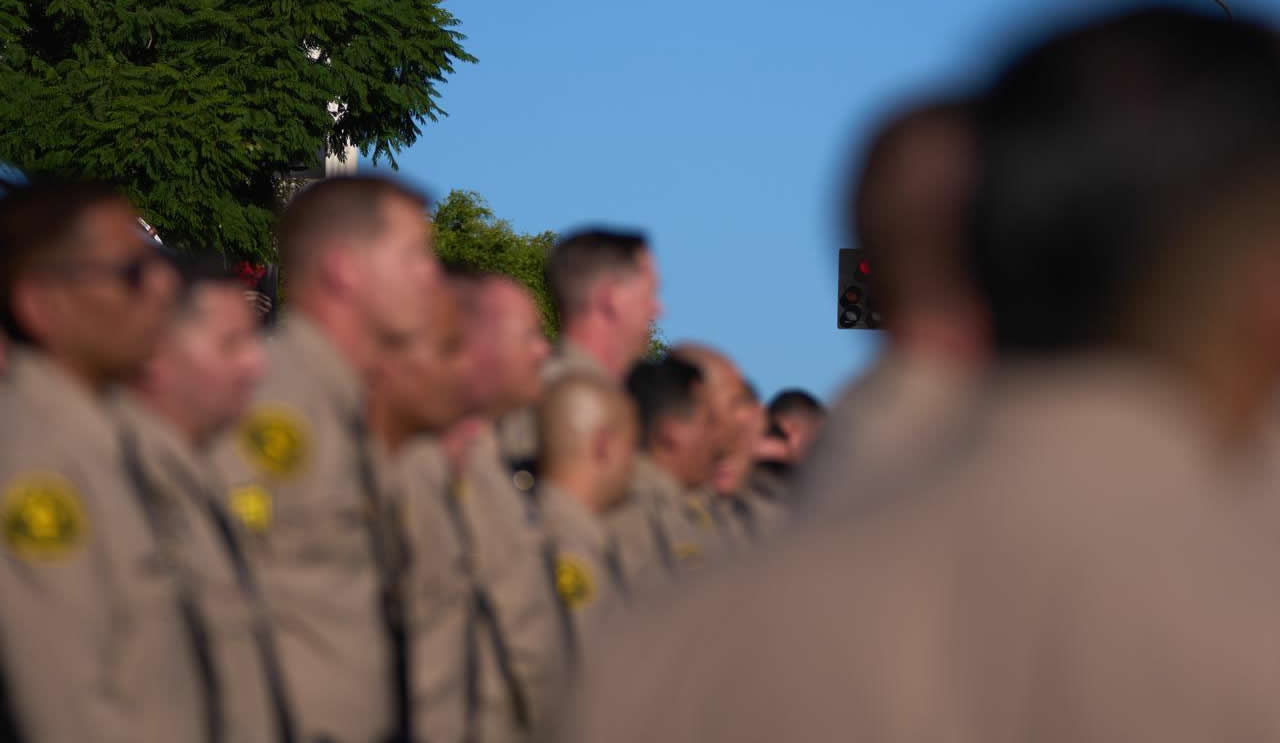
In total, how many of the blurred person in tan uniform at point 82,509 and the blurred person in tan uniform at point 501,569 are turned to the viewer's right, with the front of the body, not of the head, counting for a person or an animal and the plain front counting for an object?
2

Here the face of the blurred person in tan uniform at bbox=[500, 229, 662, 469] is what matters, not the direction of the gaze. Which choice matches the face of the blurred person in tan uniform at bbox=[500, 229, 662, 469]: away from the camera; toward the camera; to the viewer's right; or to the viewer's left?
to the viewer's right

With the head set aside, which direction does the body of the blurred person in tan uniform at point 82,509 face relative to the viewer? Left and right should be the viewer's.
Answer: facing to the right of the viewer

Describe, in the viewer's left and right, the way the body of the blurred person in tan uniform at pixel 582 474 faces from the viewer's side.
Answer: facing away from the viewer and to the right of the viewer

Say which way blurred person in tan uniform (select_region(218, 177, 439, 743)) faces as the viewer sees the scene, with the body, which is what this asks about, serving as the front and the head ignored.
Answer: to the viewer's right

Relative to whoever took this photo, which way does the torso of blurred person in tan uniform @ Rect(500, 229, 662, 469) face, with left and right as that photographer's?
facing away from the viewer and to the right of the viewer

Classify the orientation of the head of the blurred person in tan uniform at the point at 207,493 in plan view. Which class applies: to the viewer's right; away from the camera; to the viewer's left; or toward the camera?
to the viewer's right

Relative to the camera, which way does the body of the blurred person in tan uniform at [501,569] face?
to the viewer's right
